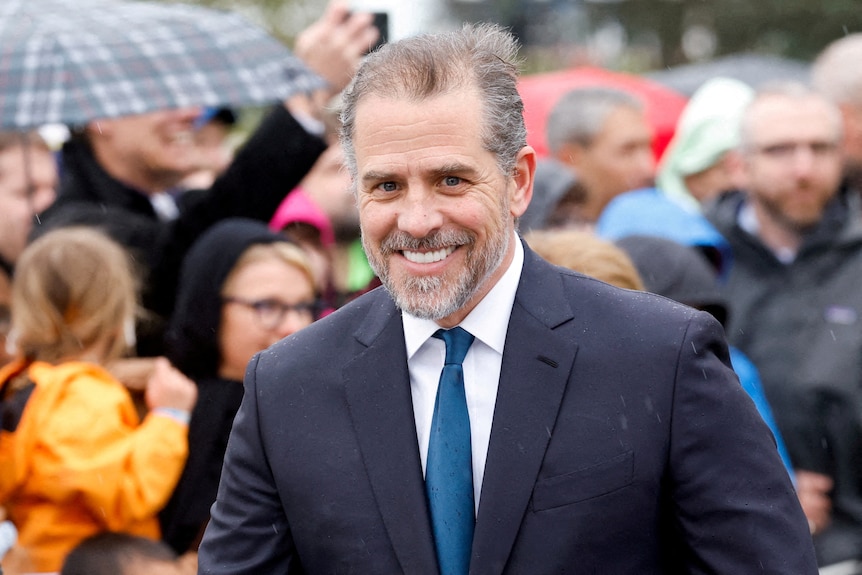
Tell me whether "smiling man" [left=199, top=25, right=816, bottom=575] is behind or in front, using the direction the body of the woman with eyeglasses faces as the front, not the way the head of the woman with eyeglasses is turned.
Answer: in front

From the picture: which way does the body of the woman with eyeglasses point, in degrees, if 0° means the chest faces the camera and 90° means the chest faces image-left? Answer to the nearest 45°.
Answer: approximately 315°

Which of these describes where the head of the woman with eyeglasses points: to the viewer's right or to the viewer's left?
to the viewer's right

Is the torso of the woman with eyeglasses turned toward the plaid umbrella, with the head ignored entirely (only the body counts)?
no

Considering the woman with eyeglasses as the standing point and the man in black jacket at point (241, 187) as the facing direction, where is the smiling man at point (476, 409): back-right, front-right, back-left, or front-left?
back-right
